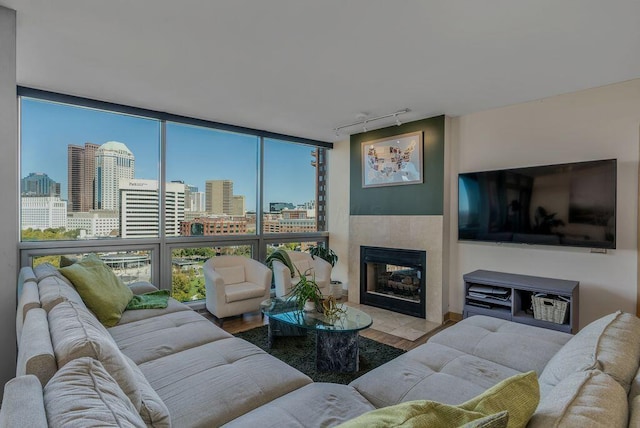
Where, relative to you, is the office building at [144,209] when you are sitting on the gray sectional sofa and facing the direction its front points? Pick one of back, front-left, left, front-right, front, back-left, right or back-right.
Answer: front-left

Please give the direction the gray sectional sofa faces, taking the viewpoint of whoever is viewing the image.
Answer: facing away from the viewer

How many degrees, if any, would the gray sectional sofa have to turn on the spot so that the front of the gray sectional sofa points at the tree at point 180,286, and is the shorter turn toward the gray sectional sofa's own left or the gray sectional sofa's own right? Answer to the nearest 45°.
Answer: approximately 45° to the gray sectional sofa's own left

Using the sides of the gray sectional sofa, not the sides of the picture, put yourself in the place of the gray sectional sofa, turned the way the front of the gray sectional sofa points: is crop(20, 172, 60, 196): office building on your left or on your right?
on your left

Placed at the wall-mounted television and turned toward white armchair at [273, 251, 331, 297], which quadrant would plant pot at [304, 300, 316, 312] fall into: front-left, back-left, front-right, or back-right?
front-left

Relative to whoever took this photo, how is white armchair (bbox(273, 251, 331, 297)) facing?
facing the viewer

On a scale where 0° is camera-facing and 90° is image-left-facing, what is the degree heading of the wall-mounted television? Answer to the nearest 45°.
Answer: approximately 45°

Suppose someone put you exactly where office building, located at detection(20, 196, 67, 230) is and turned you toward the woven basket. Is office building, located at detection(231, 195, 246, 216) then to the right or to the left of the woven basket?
left

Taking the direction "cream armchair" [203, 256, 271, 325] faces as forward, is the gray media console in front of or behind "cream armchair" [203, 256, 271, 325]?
in front

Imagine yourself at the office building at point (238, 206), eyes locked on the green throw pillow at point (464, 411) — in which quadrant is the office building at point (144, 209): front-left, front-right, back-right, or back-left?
front-right

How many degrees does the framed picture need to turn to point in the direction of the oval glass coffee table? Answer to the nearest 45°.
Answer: approximately 45° to its left

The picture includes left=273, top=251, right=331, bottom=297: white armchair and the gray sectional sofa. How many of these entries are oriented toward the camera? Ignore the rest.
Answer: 1

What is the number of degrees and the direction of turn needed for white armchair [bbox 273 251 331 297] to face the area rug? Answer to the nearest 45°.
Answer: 0° — it already faces it

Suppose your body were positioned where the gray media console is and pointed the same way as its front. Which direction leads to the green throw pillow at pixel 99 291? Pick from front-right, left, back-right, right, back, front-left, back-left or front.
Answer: front

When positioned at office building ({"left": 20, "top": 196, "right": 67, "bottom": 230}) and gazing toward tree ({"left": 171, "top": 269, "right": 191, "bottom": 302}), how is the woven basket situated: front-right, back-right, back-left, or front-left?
front-right
